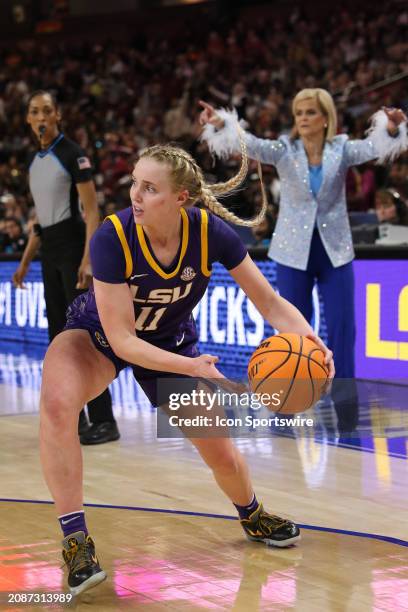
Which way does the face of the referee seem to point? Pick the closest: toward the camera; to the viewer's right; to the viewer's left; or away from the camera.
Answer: toward the camera

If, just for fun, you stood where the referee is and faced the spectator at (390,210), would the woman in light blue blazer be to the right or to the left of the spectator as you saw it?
right

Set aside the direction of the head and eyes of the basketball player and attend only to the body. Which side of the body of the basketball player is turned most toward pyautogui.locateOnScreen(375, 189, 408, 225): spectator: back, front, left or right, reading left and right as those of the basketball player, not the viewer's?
back

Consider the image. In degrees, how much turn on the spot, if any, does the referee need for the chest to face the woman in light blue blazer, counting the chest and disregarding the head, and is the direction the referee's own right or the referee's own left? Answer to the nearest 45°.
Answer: approximately 135° to the referee's own left

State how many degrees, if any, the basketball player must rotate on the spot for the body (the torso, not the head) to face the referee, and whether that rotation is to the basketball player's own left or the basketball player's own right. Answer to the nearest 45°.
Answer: approximately 180°

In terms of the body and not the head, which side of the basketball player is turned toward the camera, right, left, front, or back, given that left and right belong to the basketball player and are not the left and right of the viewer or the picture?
front

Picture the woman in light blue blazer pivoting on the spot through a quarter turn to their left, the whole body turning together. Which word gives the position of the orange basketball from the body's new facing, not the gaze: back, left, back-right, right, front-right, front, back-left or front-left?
right

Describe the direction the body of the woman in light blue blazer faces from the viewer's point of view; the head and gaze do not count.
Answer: toward the camera

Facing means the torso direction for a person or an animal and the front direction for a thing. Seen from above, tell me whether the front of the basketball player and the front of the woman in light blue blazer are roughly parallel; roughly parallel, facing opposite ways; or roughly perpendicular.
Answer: roughly parallel

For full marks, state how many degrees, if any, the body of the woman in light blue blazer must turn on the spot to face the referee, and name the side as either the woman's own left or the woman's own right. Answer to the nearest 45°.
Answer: approximately 90° to the woman's own right

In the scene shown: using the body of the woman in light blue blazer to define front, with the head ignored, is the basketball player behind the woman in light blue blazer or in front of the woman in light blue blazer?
in front

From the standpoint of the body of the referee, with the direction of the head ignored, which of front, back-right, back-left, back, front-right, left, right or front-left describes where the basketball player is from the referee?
front-left

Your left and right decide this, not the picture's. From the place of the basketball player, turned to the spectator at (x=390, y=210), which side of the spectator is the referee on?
left

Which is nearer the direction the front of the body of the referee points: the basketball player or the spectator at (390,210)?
the basketball player
